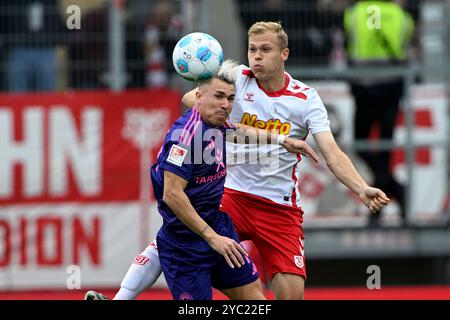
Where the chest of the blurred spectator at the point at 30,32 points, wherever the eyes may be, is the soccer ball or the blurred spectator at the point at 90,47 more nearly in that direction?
the soccer ball

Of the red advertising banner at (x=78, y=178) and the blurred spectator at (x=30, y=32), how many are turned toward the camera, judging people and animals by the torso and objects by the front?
2

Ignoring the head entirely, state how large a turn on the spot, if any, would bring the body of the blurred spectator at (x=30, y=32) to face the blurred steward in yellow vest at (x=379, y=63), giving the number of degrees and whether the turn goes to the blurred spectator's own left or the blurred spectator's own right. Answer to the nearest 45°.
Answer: approximately 90° to the blurred spectator's own left

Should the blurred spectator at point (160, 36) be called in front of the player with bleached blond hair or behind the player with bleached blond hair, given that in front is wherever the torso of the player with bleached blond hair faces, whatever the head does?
behind

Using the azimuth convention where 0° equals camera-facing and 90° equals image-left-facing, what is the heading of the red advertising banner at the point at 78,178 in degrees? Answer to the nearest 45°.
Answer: approximately 0°
